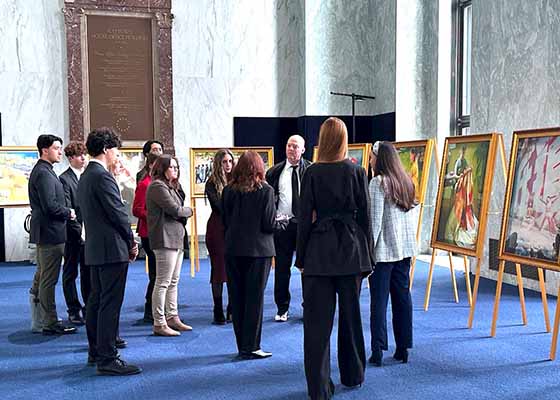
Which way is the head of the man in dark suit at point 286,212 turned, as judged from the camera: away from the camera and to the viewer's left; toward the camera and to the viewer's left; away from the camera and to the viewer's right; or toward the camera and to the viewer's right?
toward the camera and to the viewer's left

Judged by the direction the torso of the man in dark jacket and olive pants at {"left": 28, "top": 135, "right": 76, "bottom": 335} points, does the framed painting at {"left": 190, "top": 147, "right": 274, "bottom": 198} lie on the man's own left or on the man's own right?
on the man's own left

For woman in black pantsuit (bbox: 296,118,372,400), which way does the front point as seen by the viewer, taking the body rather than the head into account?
away from the camera

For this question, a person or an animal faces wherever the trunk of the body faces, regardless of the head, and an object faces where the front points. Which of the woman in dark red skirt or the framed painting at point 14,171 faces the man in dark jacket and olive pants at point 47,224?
the framed painting

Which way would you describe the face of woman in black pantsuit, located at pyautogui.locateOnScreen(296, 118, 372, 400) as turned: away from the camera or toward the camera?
away from the camera

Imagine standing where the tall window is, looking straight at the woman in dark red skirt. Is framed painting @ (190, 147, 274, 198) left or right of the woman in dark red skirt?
right

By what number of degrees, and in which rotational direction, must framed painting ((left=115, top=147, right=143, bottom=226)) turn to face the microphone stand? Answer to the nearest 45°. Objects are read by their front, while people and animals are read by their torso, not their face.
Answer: approximately 90° to its left

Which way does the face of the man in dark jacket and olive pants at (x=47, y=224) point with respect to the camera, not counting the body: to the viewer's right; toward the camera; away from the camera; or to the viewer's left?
to the viewer's right

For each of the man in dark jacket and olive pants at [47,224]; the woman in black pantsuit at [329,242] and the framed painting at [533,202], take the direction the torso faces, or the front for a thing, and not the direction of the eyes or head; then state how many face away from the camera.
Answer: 1

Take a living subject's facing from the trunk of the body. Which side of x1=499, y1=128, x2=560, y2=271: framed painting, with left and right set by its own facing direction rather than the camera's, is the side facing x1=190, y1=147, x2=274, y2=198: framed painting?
right

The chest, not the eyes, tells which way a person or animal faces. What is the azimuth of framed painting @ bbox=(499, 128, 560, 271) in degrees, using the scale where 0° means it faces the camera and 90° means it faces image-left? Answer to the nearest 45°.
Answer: approximately 45°

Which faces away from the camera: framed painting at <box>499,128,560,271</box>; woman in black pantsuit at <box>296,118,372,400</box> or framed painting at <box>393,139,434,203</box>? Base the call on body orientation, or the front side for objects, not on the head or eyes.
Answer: the woman in black pantsuit

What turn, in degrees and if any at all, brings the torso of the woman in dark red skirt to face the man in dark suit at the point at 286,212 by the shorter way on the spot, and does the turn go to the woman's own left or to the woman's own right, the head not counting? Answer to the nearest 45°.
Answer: approximately 45° to the woman's own left

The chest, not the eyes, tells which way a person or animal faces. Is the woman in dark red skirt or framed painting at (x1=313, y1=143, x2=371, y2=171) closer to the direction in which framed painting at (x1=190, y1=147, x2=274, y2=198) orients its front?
the woman in dark red skirt

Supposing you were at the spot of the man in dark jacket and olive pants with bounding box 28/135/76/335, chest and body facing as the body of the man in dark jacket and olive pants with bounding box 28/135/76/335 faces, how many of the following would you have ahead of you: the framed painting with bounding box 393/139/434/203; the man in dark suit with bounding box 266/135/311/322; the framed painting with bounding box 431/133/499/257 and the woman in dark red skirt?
4

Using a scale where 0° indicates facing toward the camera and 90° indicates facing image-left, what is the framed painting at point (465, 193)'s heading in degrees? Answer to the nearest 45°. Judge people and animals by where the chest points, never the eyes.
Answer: approximately 45°
